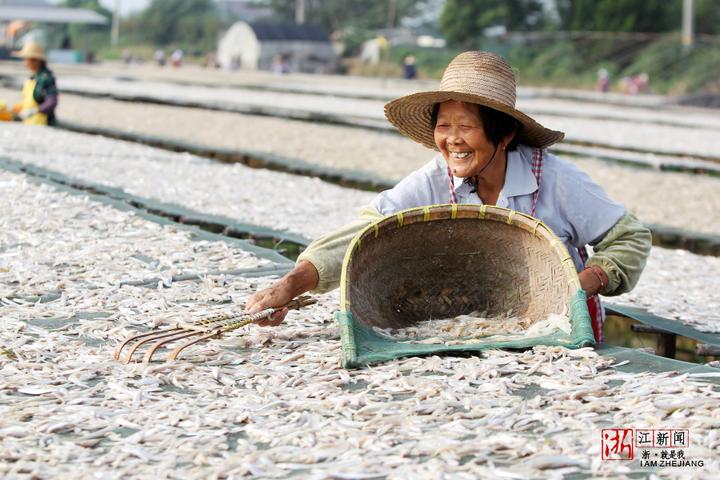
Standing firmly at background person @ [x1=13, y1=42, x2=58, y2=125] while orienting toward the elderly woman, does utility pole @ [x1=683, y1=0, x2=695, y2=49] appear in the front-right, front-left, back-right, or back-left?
back-left

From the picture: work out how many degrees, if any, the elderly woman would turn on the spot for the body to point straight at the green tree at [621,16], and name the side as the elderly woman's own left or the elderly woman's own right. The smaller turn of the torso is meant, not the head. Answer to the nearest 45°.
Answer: approximately 135° to the elderly woman's own right

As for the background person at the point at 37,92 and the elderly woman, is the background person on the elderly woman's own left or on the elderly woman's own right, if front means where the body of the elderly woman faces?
on the elderly woman's own right

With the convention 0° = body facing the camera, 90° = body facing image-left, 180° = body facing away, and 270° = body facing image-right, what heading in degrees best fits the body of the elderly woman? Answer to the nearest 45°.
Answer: approximately 45°

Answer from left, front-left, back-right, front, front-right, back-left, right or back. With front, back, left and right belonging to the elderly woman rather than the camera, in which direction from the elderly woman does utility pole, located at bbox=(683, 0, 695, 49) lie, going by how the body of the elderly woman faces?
back-right

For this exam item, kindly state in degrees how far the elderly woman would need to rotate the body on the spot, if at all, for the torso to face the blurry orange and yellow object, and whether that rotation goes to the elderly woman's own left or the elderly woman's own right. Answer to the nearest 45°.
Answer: approximately 90° to the elderly woman's own right
